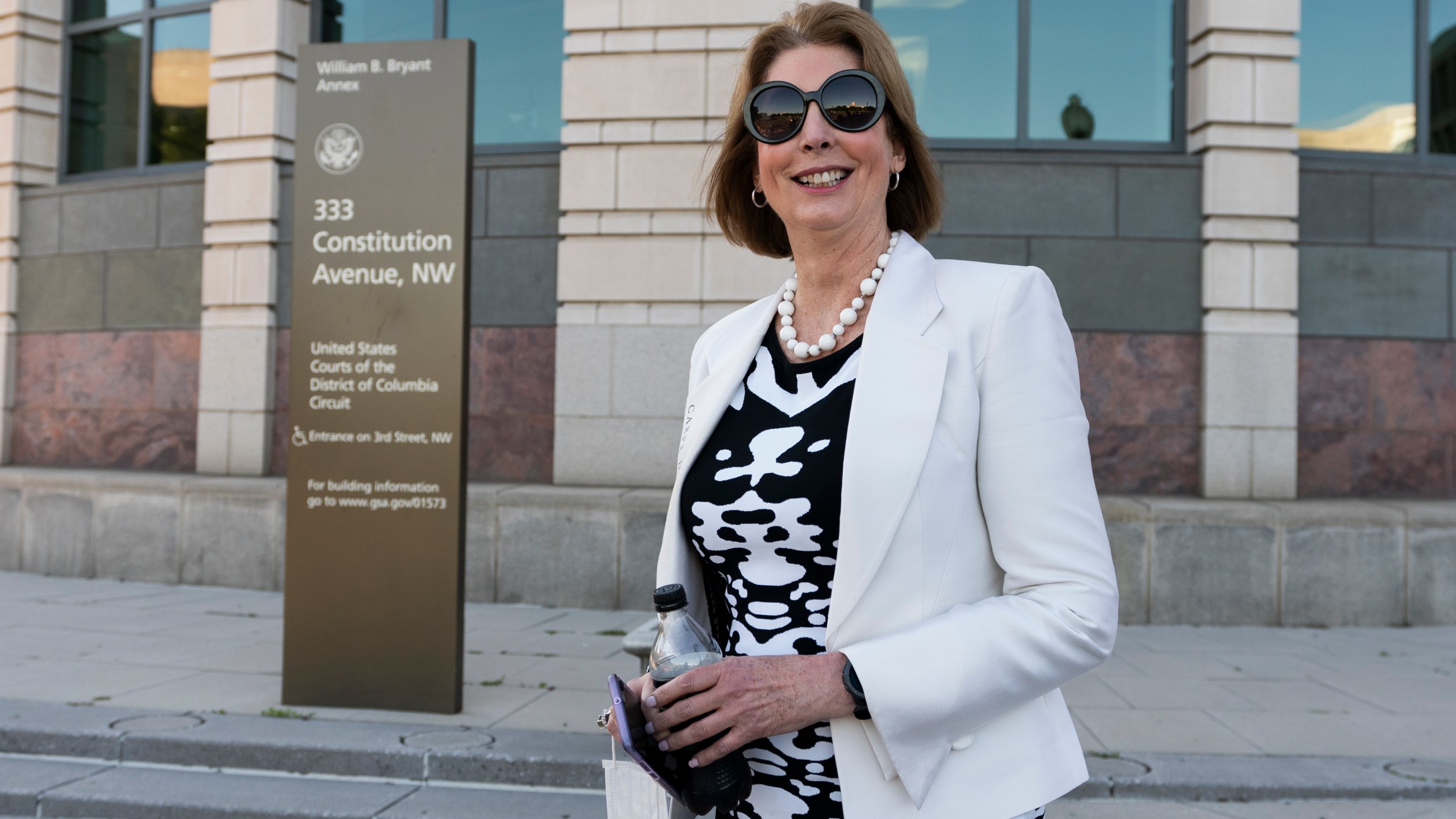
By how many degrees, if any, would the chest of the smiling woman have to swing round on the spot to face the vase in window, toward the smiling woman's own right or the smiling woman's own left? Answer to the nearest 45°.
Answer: approximately 135° to the smiling woman's own right

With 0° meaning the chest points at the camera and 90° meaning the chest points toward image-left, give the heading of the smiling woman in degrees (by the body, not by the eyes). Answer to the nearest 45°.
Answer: approximately 45°

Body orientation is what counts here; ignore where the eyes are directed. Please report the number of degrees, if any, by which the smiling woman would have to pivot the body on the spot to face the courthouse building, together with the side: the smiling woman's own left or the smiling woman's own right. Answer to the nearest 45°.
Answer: approximately 135° to the smiling woman's own right
